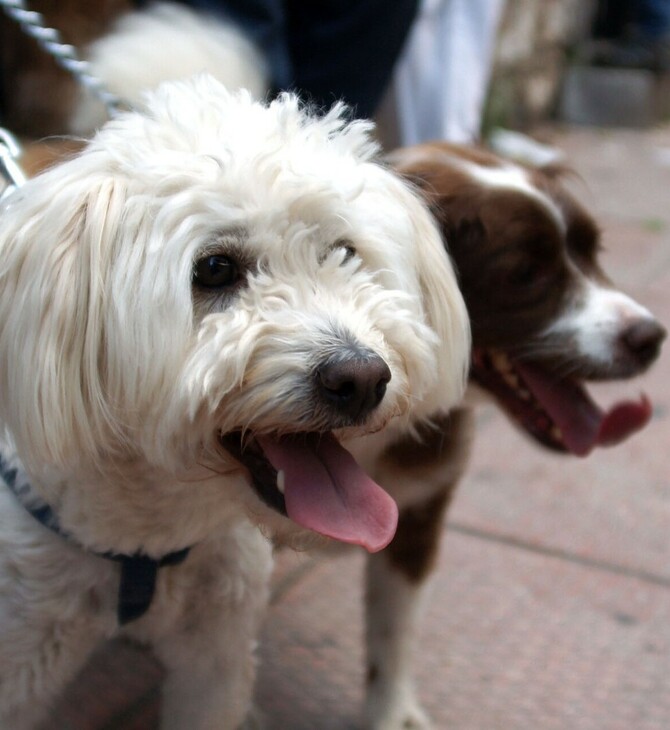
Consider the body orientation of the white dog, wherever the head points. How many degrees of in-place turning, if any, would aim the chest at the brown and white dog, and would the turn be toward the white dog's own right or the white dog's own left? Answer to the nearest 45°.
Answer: approximately 90° to the white dog's own left

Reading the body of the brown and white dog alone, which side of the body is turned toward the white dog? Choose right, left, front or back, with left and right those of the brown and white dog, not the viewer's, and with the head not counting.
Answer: right

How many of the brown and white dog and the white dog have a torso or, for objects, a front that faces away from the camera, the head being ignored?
0

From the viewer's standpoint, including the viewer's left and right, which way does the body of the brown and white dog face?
facing the viewer and to the right of the viewer
